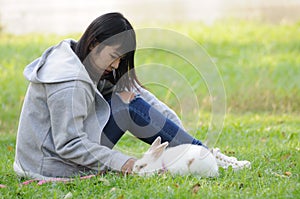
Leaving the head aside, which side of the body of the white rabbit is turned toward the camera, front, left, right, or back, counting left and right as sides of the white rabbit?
left

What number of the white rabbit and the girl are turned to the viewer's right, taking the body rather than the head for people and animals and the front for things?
1

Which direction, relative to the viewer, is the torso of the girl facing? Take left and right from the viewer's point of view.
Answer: facing to the right of the viewer

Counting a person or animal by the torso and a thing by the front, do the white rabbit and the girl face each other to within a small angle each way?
yes

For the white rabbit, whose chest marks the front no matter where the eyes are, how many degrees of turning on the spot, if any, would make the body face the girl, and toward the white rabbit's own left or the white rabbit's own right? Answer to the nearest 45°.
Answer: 0° — it already faces them

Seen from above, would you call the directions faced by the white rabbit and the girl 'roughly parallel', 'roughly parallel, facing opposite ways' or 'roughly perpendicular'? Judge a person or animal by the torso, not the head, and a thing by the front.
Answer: roughly parallel, facing opposite ways

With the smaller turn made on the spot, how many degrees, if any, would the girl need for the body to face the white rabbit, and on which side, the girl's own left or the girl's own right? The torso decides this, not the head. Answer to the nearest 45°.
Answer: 0° — they already face it
